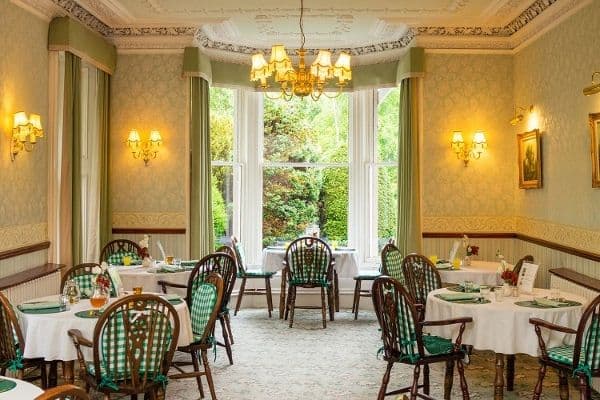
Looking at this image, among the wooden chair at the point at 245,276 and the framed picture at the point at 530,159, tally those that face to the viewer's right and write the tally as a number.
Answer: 1

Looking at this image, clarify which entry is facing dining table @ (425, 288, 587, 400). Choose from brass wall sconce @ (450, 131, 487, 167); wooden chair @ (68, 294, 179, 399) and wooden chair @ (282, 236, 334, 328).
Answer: the brass wall sconce

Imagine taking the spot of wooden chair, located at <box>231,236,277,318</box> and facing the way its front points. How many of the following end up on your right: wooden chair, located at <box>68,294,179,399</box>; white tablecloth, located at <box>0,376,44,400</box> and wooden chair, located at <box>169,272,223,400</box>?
3

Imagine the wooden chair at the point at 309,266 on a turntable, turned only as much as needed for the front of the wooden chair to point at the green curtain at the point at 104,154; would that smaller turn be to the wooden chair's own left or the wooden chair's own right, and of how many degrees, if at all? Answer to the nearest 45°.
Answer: approximately 90° to the wooden chair's own left

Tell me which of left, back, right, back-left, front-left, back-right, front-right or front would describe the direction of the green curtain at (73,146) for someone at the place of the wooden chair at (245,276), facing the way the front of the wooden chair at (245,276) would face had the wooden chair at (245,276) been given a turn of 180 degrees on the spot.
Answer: front-left

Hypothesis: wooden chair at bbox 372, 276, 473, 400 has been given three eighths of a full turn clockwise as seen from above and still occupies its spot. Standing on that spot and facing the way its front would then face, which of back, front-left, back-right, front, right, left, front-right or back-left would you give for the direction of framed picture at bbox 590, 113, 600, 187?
back-left

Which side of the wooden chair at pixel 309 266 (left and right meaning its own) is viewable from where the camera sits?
back

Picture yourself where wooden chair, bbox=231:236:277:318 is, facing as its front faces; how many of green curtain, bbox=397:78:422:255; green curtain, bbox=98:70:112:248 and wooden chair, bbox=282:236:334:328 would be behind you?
1

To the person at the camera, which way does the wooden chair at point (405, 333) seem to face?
facing away from the viewer and to the right of the viewer

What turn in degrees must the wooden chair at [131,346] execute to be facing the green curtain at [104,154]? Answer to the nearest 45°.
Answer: approximately 45° to its right

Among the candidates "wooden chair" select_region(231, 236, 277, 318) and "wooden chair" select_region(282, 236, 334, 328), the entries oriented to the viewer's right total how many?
1

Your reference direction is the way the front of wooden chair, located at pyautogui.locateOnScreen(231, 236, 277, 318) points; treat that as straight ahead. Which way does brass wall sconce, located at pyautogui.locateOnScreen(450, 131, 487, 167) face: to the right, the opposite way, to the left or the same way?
to the right

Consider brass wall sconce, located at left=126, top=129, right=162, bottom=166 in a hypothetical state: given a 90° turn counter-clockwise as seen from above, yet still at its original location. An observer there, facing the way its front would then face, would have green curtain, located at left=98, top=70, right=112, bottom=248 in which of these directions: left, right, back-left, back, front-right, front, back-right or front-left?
back
